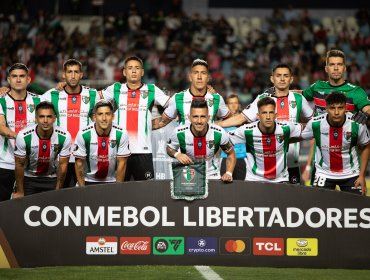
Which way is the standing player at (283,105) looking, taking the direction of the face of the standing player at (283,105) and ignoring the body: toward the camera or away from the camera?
toward the camera

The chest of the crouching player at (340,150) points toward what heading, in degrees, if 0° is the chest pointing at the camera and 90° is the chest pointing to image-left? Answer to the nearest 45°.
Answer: approximately 0°

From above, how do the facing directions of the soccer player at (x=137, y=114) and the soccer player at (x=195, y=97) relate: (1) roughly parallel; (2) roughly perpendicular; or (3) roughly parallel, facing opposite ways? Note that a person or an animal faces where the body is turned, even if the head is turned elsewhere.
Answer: roughly parallel

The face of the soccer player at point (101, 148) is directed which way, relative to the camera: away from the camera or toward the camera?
toward the camera

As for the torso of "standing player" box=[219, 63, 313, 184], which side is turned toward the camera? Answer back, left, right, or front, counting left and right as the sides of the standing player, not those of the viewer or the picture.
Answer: front

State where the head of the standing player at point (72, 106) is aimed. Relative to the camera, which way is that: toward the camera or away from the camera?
toward the camera

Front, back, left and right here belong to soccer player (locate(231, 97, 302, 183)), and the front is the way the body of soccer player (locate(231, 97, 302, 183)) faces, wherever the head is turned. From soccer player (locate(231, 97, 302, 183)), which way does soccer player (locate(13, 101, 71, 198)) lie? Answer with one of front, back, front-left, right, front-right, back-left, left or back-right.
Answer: right

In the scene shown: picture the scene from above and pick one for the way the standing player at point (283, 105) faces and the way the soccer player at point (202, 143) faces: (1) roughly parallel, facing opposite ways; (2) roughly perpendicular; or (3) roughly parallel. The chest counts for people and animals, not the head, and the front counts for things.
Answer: roughly parallel

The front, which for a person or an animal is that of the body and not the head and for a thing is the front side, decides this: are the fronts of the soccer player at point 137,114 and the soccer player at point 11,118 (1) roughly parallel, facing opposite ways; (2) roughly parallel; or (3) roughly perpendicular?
roughly parallel

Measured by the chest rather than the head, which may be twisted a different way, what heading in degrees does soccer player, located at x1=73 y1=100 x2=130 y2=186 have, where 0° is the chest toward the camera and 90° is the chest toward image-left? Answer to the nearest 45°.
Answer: approximately 0°

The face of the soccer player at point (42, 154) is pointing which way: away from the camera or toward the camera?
toward the camera

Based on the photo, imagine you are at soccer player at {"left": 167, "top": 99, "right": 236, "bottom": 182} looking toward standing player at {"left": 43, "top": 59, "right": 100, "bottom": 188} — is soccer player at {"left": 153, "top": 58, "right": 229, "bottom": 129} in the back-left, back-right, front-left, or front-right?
front-right
